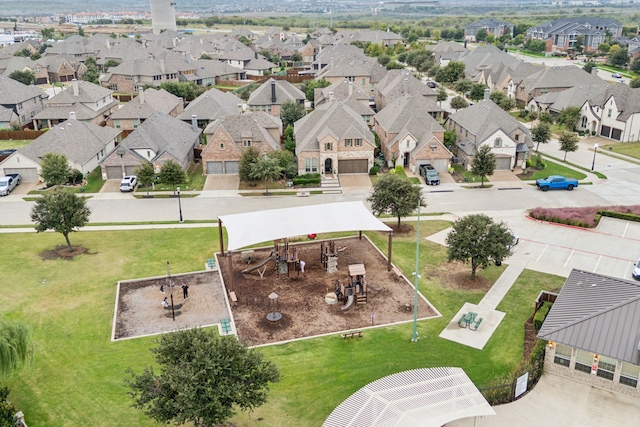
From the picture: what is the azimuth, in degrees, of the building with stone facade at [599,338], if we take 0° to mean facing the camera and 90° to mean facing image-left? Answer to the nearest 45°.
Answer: approximately 45°

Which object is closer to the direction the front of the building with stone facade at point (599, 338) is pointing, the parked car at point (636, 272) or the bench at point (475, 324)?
the bench

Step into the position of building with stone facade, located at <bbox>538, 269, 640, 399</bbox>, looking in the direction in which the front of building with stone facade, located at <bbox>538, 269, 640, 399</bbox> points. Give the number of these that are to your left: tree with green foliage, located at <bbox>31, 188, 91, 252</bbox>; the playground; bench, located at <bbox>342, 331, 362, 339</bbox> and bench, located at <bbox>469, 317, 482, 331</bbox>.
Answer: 0

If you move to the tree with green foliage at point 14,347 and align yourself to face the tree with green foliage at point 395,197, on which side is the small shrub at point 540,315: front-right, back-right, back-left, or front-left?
front-right

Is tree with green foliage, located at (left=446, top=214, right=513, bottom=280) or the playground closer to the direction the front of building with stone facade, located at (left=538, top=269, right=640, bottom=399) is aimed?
the playground

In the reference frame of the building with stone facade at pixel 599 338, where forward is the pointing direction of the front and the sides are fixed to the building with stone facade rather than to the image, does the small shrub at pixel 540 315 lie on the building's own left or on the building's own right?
on the building's own right

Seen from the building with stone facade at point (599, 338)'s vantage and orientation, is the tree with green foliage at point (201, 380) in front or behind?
in front

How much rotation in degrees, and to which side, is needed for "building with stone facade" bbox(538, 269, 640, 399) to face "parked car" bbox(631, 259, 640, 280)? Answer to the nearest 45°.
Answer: approximately 135° to its right

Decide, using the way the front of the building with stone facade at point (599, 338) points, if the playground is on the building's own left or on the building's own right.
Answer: on the building's own right

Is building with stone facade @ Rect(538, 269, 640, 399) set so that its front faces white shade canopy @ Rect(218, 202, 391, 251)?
no

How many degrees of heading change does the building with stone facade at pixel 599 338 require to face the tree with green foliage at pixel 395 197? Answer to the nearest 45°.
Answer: approximately 90° to its right

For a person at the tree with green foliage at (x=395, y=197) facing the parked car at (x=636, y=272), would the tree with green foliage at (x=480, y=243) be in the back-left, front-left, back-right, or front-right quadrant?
front-right

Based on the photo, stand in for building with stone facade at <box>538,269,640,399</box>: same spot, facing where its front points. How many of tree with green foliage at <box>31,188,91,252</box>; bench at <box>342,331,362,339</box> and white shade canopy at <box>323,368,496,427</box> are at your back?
0

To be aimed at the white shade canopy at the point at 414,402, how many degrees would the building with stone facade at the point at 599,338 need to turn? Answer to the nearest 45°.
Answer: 0° — it already faces it
